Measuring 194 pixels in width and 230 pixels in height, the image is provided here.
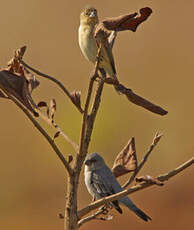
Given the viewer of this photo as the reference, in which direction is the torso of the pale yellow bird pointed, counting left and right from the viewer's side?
facing the viewer and to the left of the viewer

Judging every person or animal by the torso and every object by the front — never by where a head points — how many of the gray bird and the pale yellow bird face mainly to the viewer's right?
0

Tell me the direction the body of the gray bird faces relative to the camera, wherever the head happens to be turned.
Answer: to the viewer's left
